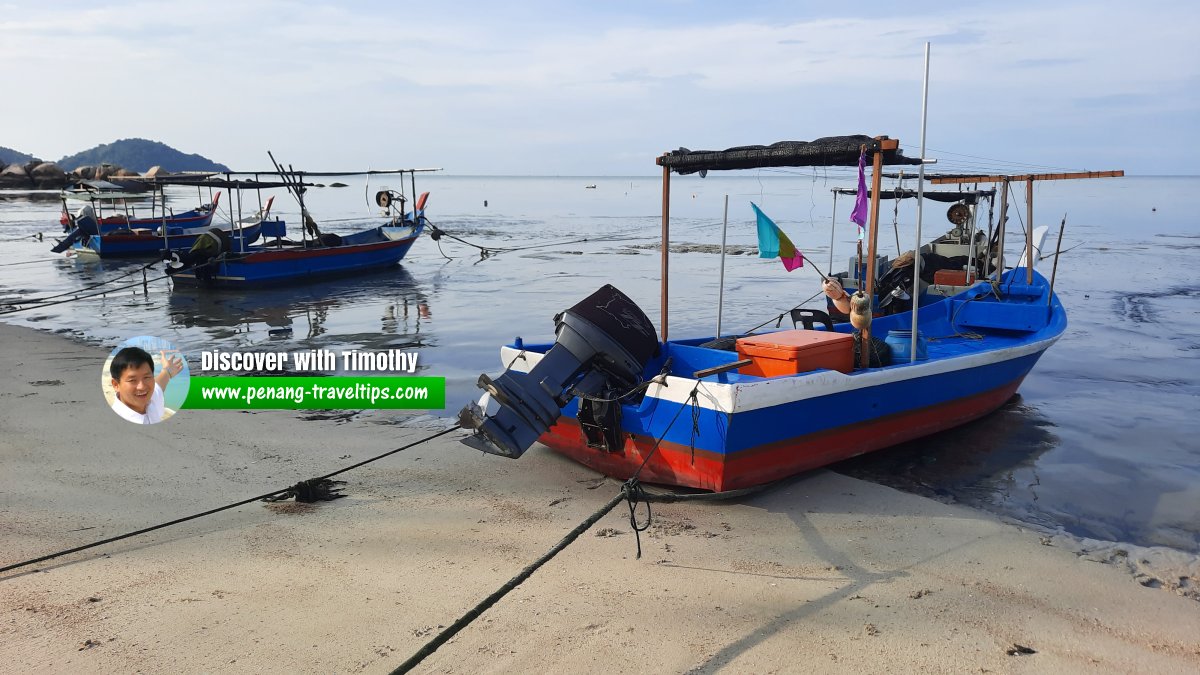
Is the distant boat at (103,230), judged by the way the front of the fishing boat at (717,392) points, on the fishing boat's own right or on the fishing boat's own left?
on the fishing boat's own left

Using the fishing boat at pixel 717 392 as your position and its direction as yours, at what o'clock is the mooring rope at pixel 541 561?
The mooring rope is roughly at 5 o'clock from the fishing boat.

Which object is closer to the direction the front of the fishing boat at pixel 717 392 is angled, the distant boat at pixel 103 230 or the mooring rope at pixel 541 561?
the distant boat

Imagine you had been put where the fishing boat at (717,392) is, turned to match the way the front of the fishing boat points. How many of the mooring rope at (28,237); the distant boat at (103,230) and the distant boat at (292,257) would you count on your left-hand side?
3

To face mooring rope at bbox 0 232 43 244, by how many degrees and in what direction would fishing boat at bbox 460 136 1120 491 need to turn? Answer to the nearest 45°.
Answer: approximately 90° to its left

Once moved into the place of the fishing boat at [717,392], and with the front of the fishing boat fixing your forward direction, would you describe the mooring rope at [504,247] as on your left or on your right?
on your left

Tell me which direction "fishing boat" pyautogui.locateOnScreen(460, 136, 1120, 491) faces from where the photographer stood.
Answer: facing away from the viewer and to the right of the viewer

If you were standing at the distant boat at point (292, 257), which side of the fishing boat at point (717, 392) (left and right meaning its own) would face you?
left
